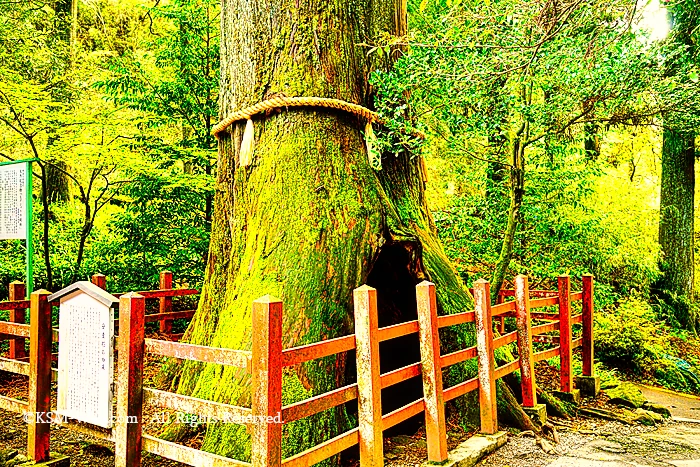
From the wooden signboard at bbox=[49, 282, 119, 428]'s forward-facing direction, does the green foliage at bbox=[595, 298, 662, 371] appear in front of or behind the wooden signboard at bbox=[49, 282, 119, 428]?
behind

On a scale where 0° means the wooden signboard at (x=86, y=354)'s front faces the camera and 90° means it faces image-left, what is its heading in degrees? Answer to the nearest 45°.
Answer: approximately 45°

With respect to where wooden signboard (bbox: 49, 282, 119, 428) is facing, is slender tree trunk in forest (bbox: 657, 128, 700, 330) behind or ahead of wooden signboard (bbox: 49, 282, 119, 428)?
behind

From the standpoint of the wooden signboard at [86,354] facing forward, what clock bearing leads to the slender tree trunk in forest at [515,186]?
The slender tree trunk in forest is roughly at 7 o'clock from the wooden signboard.

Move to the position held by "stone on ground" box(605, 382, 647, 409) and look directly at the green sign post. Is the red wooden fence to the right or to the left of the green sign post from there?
left
